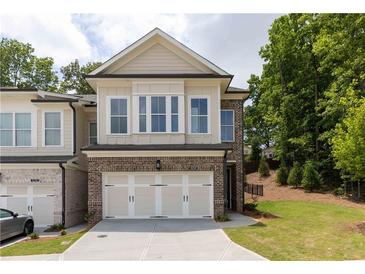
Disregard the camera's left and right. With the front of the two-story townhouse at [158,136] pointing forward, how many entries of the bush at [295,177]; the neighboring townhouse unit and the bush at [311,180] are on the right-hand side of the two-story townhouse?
1

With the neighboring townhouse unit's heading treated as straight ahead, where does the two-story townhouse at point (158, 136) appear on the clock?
The two-story townhouse is roughly at 10 o'clock from the neighboring townhouse unit.

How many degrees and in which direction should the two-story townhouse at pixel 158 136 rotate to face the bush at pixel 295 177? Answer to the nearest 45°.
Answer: approximately 135° to its left

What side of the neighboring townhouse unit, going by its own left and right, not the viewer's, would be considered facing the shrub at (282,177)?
left

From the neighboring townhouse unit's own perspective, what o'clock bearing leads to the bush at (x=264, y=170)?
The bush is roughly at 8 o'clock from the neighboring townhouse unit.

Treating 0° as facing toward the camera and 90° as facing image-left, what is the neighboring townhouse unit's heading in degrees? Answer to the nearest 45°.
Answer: approximately 0°

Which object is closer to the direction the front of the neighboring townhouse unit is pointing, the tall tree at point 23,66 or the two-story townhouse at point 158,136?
the two-story townhouse

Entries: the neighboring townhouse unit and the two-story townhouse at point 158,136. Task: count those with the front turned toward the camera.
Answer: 2

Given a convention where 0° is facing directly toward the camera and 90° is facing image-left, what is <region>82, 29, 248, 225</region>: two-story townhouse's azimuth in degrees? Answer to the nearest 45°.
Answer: approximately 0°

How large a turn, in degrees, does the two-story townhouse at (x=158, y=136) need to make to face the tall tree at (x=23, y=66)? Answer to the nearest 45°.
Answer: approximately 135° to its right

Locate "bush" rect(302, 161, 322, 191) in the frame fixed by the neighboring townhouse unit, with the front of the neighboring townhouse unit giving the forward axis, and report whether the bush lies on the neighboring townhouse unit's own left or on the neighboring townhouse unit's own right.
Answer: on the neighboring townhouse unit's own left

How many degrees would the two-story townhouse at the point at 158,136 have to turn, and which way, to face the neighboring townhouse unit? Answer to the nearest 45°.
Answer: approximately 90° to its right

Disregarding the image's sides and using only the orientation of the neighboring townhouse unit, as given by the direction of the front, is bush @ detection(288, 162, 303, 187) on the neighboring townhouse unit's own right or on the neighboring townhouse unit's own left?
on the neighboring townhouse unit's own left

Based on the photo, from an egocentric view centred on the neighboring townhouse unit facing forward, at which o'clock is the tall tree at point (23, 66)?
The tall tree is roughly at 6 o'clock from the neighboring townhouse unit.
